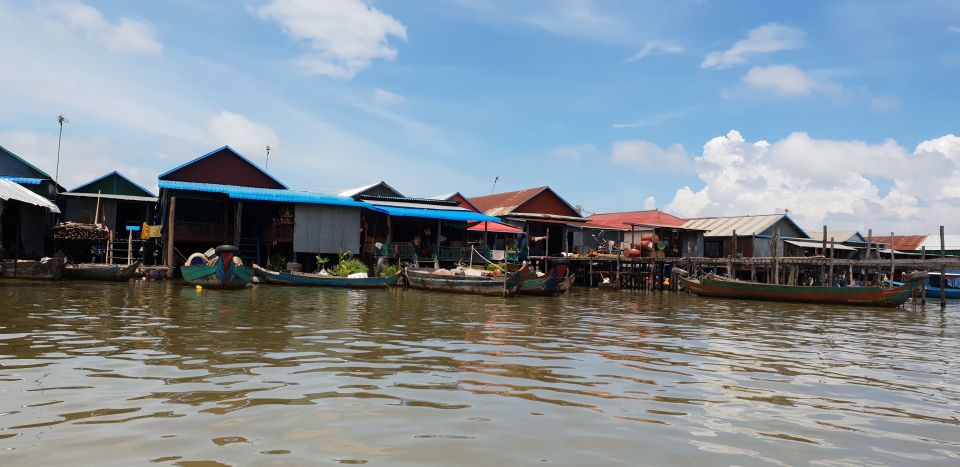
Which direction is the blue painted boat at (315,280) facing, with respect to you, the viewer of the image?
facing to the left of the viewer

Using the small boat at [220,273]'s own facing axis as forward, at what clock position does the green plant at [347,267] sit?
The green plant is roughly at 8 o'clock from the small boat.

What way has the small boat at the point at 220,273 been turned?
toward the camera

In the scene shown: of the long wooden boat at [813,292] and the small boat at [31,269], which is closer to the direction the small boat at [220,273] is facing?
the long wooden boat

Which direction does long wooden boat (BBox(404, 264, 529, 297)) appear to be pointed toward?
to the viewer's right

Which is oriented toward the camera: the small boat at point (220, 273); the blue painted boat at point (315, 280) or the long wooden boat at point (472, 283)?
the small boat

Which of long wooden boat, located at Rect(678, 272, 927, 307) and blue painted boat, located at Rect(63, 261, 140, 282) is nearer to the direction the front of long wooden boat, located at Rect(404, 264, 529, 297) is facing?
the long wooden boat

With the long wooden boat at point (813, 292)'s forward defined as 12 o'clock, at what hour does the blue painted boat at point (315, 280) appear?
The blue painted boat is roughly at 5 o'clock from the long wooden boat.

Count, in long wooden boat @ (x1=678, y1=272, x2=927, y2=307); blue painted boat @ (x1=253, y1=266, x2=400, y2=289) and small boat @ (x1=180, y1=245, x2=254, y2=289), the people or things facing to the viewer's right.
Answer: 1

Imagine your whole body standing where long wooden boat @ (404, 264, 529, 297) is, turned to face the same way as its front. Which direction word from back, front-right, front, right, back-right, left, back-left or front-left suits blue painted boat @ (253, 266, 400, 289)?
back
